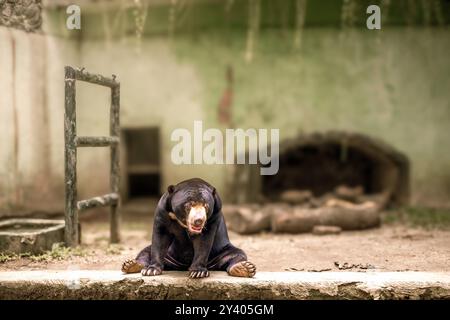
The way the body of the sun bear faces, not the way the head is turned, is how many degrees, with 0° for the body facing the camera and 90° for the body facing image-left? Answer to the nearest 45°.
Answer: approximately 0°

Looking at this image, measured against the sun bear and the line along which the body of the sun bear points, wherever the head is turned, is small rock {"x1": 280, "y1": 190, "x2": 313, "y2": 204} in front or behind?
behind

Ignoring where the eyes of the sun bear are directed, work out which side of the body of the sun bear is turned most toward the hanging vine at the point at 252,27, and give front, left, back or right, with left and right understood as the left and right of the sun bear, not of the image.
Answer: back

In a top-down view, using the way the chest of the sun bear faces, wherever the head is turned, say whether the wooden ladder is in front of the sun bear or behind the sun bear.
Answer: behind
